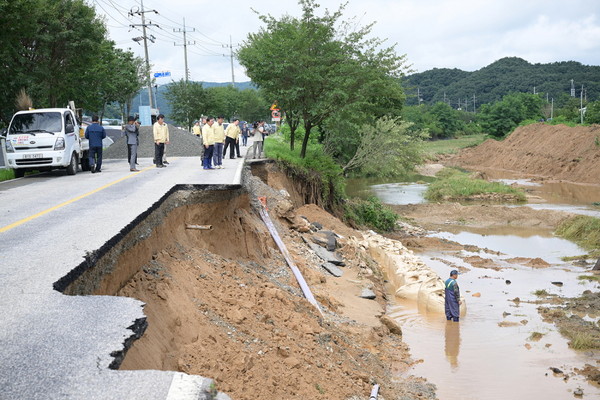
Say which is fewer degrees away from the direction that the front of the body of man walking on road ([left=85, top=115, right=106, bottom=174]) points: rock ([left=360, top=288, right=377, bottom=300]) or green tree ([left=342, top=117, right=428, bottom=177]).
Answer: the green tree

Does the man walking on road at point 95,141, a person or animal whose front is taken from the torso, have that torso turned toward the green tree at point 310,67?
no

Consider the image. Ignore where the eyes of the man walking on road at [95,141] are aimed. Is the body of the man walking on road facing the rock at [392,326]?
no

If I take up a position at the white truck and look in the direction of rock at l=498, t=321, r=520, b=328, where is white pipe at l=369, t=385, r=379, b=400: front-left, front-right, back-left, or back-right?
front-right

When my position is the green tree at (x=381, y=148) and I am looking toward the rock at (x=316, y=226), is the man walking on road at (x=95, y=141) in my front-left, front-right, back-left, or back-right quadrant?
front-right
